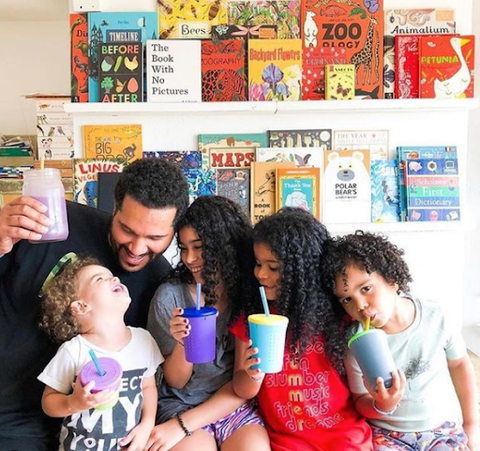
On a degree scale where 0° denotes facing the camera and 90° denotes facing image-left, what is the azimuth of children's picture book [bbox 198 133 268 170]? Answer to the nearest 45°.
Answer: approximately 0°

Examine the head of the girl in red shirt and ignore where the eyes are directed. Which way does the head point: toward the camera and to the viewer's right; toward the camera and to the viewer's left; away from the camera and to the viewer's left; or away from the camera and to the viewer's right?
toward the camera and to the viewer's left

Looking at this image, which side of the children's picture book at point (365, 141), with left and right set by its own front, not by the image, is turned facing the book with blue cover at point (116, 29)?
right

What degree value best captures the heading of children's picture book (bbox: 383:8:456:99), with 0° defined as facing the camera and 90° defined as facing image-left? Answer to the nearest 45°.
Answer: approximately 0°
